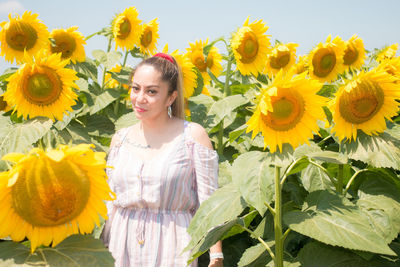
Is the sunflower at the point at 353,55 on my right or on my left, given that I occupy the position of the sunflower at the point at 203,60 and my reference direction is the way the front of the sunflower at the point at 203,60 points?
on my left

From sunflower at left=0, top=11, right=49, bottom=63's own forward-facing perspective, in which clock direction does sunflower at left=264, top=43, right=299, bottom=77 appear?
sunflower at left=264, top=43, right=299, bottom=77 is roughly at 9 o'clock from sunflower at left=0, top=11, right=49, bottom=63.

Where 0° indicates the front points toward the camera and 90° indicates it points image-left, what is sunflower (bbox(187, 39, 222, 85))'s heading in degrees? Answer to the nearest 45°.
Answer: approximately 0°

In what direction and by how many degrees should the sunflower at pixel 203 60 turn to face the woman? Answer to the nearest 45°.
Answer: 0° — it already faces them

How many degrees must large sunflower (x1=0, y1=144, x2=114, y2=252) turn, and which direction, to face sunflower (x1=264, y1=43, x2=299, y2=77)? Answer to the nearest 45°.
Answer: approximately 135° to its left

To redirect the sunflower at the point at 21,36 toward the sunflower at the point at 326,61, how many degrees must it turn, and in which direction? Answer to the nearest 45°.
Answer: approximately 90° to its left
